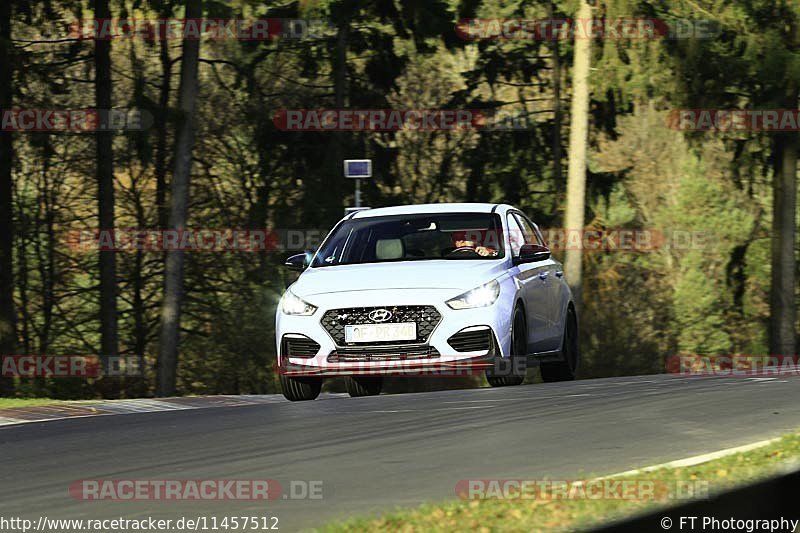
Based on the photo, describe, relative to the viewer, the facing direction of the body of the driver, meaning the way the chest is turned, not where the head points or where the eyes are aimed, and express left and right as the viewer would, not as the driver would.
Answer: facing the viewer and to the left of the viewer
